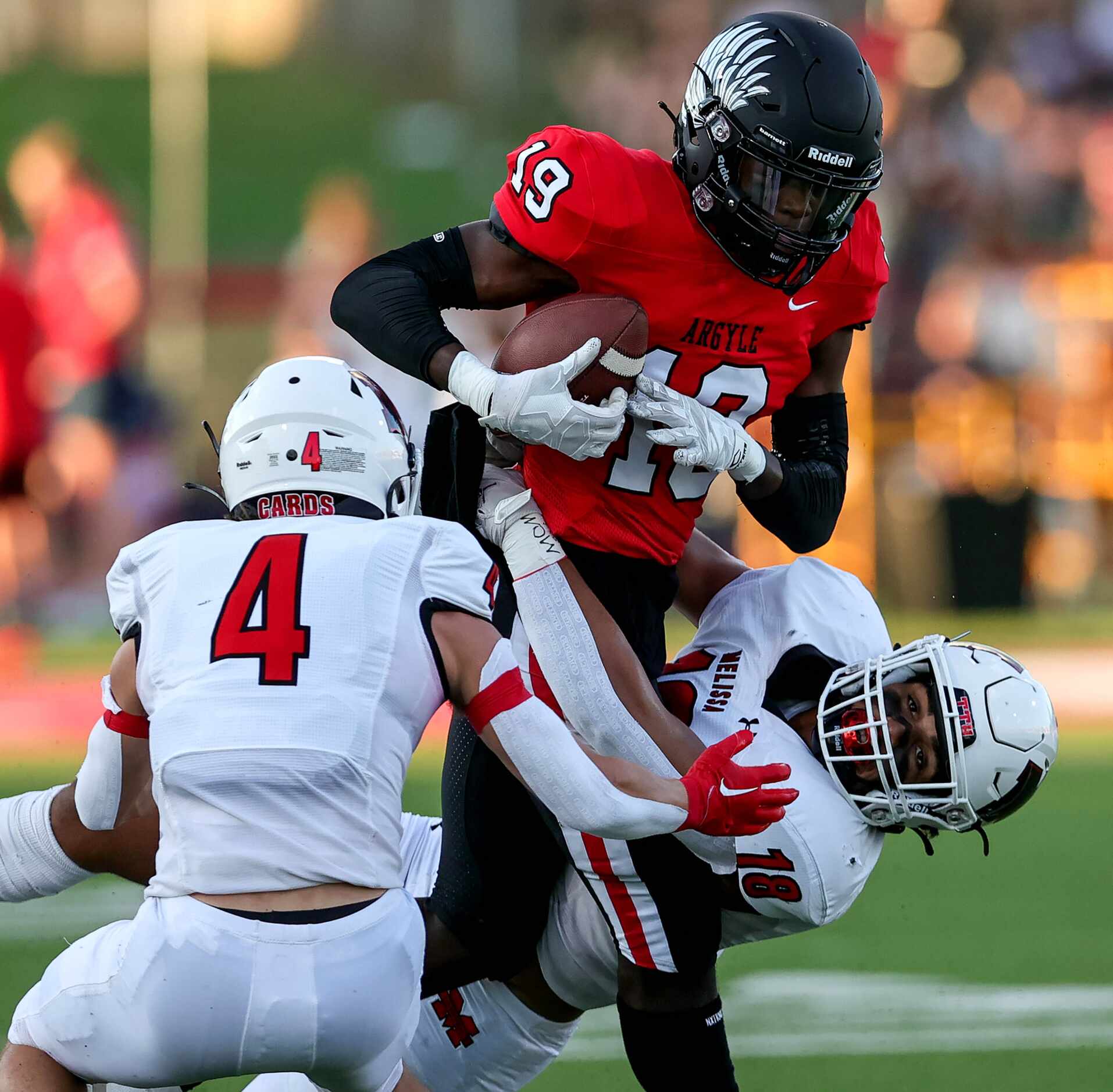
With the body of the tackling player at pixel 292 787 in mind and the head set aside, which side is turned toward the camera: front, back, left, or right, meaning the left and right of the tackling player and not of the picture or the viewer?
back

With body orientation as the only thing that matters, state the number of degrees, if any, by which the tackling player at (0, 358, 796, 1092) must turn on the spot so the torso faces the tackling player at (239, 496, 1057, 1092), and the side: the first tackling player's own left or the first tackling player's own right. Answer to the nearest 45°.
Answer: approximately 45° to the first tackling player's own right

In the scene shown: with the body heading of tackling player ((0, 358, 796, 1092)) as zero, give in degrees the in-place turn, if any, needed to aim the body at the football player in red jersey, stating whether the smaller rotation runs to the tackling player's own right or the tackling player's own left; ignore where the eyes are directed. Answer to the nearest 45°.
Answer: approximately 45° to the tackling player's own right
